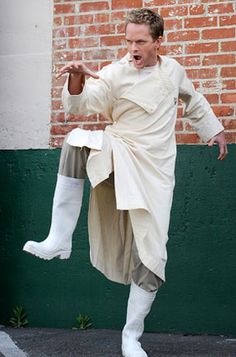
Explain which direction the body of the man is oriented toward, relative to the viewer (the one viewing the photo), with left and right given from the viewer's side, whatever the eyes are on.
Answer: facing the viewer and to the left of the viewer
